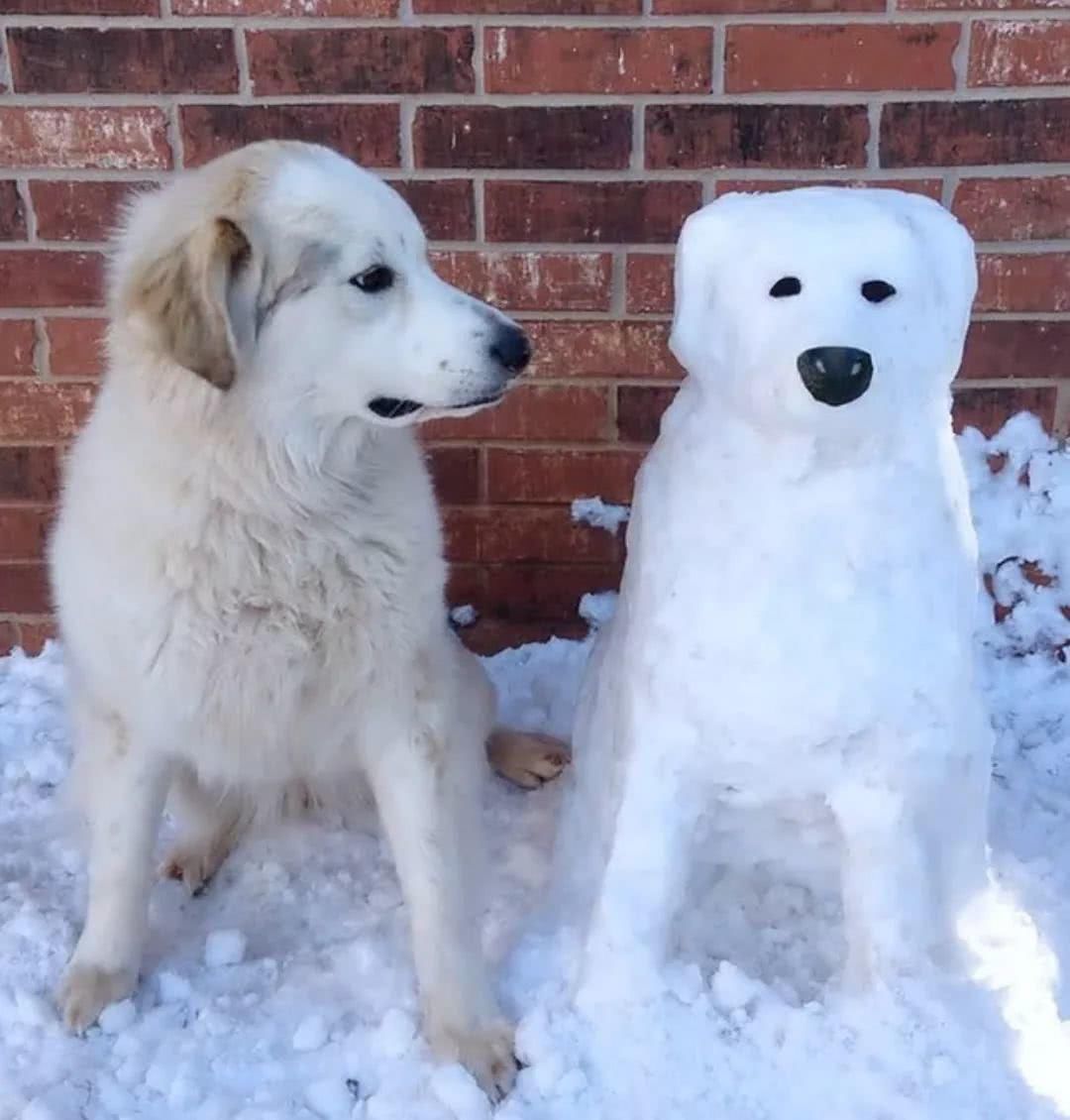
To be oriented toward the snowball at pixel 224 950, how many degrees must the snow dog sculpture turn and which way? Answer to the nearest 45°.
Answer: approximately 90° to its right

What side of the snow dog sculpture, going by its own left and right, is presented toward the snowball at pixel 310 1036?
right

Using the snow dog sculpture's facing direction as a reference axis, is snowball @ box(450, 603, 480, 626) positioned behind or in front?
behind

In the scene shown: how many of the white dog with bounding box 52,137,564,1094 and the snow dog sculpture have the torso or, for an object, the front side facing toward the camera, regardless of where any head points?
2

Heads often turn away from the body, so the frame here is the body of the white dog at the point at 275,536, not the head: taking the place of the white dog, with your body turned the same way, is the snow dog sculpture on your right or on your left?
on your left

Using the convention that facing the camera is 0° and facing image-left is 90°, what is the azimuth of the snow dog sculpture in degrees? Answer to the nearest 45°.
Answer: approximately 0°

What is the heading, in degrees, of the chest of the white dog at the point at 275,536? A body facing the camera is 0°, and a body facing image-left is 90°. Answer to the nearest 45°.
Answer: approximately 0°
